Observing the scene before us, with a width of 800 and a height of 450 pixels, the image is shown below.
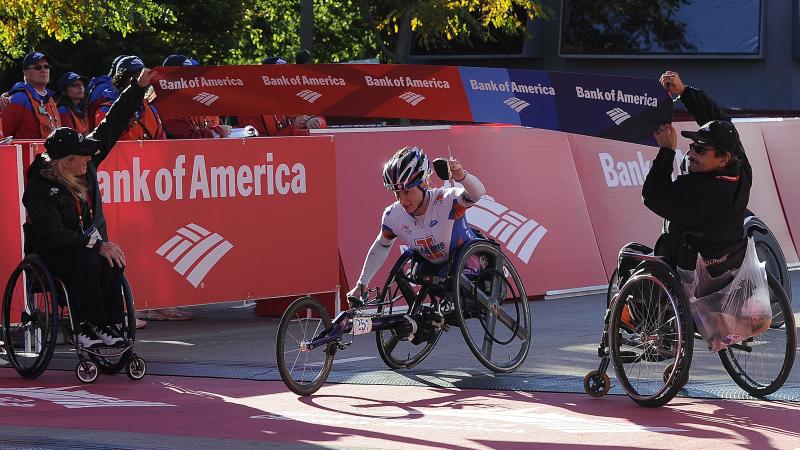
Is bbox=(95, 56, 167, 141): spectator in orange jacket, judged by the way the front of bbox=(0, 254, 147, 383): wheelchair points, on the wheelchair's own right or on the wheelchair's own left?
on the wheelchair's own left

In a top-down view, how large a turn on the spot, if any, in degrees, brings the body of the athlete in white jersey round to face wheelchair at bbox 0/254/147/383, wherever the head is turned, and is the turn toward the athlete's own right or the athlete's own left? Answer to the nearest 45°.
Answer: approximately 45° to the athlete's own right

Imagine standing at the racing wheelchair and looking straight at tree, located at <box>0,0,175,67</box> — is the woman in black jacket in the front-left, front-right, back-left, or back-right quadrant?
front-left

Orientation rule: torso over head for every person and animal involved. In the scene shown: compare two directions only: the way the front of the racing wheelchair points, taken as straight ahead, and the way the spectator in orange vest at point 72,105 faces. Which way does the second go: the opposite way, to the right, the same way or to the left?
to the left

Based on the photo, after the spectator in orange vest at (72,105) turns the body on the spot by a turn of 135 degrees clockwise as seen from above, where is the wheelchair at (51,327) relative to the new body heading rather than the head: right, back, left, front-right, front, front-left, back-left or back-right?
left

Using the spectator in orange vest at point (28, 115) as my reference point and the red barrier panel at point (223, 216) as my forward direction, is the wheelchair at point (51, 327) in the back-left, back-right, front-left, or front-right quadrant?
front-right

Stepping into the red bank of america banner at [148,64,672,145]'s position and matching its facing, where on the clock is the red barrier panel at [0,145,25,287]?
The red barrier panel is roughly at 3 o'clock from the red bank of america banner.

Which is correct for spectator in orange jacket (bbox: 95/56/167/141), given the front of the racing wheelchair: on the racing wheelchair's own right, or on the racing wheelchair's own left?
on the racing wheelchair's own right

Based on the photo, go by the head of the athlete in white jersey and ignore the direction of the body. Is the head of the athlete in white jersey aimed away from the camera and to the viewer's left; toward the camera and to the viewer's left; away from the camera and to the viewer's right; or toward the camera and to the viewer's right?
toward the camera and to the viewer's left

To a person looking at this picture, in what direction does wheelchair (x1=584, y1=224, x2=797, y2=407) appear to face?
facing away from the viewer and to the left of the viewer

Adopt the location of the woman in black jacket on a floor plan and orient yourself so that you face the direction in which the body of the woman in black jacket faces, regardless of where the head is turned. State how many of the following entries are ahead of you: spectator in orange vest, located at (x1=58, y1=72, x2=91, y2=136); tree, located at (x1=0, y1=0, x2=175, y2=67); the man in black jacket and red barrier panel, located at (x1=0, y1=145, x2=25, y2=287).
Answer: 1

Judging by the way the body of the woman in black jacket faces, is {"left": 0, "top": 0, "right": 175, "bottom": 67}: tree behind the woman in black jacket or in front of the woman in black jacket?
behind

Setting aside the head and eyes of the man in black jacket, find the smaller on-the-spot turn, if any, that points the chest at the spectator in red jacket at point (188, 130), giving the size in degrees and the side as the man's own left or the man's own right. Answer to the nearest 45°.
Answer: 0° — they already face them

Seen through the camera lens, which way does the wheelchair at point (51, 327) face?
facing the viewer and to the right of the viewer

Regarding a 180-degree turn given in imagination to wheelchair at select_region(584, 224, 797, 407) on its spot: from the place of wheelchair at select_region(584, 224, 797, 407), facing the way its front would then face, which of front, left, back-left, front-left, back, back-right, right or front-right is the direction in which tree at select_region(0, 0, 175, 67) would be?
back

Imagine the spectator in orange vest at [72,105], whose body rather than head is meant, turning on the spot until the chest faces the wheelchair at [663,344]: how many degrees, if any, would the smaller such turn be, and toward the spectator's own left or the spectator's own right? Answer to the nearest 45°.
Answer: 0° — they already face it

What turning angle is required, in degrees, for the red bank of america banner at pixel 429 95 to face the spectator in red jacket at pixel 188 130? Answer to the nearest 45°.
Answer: approximately 135° to its right

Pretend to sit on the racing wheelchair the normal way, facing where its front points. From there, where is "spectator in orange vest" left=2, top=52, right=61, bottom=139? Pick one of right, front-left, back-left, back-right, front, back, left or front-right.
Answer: right
